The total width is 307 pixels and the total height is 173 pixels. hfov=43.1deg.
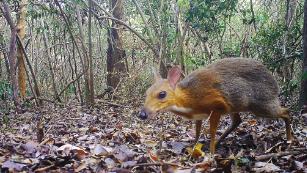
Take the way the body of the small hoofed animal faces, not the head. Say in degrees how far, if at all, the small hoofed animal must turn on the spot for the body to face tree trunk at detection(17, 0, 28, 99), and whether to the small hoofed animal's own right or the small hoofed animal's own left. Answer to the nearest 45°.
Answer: approximately 45° to the small hoofed animal's own right

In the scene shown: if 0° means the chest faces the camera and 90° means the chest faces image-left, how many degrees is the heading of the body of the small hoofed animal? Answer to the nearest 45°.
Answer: approximately 90°

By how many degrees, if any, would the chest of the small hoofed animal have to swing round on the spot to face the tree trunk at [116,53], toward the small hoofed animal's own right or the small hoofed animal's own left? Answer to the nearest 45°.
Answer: approximately 90° to the small hoofed animal's own right
